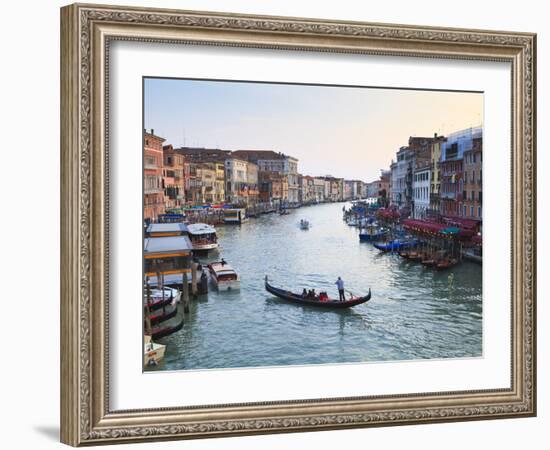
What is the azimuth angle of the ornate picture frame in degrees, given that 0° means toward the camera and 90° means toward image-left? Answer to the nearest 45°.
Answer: approximately 315°
